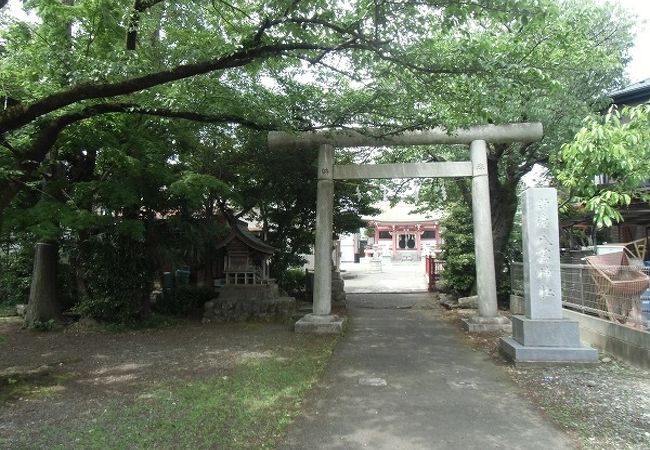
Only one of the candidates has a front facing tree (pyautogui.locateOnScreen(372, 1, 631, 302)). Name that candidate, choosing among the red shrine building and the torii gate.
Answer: the red shrine building

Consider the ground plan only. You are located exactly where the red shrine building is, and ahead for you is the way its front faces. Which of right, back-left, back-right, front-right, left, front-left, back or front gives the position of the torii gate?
front

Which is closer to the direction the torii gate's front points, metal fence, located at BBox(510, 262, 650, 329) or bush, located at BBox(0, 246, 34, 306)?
the metal fence

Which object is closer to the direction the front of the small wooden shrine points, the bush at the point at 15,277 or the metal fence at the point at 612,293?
the metal fence

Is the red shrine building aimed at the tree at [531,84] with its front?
yes

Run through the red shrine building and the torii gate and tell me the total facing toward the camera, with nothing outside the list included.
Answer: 2

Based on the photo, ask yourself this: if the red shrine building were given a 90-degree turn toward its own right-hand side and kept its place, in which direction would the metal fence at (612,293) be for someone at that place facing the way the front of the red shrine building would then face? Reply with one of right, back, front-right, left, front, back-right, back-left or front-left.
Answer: left

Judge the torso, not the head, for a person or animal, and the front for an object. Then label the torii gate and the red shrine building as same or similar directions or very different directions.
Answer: same or similar directions

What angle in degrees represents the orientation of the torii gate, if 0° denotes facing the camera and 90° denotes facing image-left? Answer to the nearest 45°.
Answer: approximately 0°

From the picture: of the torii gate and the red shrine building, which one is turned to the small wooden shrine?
the red shrine building

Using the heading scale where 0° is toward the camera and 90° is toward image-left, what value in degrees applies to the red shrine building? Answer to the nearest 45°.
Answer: approximately 0°

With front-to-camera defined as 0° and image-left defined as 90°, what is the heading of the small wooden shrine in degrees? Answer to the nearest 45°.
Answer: approximately 315°

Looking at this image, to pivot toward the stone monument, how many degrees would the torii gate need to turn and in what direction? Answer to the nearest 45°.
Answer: approximately 45° to its left

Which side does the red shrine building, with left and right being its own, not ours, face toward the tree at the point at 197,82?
front
